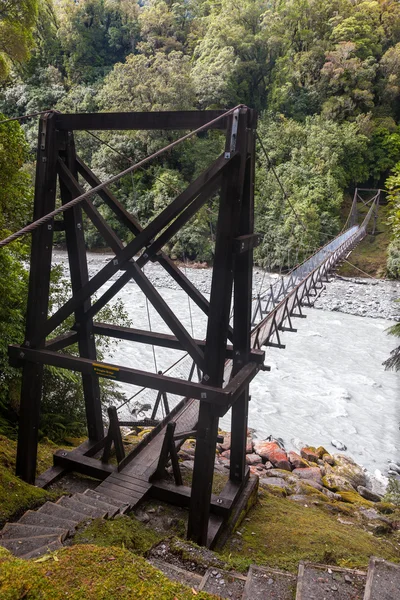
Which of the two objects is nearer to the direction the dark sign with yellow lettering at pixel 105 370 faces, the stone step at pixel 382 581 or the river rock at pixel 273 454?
the stone step

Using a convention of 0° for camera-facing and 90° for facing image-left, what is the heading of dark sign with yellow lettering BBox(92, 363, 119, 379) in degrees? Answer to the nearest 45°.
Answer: approximately 45°

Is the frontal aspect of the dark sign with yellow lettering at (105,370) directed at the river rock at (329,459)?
no

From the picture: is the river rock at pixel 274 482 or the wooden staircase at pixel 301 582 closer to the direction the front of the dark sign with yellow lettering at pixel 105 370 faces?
the wooden staircase

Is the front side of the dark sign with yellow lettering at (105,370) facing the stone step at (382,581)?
no

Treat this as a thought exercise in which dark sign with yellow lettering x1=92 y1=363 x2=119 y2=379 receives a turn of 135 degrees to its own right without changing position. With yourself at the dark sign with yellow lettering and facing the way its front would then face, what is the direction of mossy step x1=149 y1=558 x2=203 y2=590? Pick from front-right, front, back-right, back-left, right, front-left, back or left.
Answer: back

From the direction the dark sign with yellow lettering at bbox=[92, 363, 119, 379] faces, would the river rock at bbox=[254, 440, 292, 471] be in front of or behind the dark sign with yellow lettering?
behind

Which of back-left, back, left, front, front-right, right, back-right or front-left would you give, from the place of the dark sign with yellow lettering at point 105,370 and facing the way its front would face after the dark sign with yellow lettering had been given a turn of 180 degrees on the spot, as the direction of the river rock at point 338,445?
front

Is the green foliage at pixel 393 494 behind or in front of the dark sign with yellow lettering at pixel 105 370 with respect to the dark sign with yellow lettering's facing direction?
behind

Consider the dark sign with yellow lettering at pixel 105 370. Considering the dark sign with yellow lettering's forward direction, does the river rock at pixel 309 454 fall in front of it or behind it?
behind

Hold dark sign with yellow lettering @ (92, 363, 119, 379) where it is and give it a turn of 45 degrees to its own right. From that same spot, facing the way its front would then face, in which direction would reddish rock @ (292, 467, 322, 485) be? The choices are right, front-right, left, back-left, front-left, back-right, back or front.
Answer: back-right

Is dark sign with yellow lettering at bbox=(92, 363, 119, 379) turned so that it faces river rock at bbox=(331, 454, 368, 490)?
no

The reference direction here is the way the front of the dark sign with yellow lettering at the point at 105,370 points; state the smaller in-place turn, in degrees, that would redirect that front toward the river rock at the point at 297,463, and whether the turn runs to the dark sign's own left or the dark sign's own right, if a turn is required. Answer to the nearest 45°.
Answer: approximately 180°
